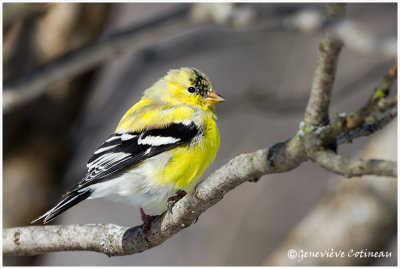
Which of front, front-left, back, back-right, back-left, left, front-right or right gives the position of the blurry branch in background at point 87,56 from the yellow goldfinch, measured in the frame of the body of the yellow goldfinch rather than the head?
left

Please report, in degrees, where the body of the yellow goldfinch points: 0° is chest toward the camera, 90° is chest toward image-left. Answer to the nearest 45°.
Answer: approximately 270°
